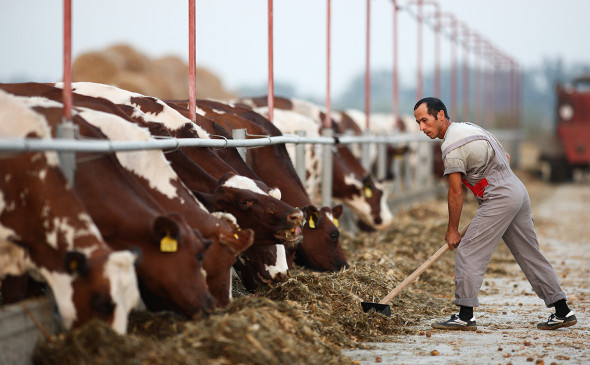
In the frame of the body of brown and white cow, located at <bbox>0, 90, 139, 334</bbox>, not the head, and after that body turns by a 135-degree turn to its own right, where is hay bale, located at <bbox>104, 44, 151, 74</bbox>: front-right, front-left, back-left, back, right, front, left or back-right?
back-right

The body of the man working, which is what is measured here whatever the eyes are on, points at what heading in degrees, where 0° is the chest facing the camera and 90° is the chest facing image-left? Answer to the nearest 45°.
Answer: approximately 90°

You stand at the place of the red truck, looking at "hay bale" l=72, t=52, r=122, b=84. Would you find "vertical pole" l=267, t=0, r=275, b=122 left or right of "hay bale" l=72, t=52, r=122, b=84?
left

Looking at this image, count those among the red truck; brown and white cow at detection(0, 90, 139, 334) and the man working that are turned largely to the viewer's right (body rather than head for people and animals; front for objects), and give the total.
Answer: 1

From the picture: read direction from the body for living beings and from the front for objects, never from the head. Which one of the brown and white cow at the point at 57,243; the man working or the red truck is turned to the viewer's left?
the man working

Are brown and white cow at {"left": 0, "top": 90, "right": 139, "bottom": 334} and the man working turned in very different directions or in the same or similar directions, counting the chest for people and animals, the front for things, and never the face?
very different directions

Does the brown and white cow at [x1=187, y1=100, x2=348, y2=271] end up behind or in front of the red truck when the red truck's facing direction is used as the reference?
in front

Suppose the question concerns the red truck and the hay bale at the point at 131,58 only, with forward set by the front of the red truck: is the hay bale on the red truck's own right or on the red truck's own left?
on the red truck's own right

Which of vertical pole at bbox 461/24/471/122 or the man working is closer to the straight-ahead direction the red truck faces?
the man working

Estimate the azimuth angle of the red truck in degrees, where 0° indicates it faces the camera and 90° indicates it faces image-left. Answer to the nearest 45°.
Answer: approximately 0°

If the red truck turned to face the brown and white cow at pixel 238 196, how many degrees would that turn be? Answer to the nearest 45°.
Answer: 0° — it already faces it

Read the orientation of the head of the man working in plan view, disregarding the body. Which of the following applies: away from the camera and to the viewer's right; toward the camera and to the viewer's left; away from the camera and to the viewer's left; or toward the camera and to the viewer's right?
toward the camera and to the viewer's left

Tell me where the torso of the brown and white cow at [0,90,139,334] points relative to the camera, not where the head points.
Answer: to the viewer's right

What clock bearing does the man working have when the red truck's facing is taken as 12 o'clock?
The man working is roughly at 12 o'clock from the red truck.
